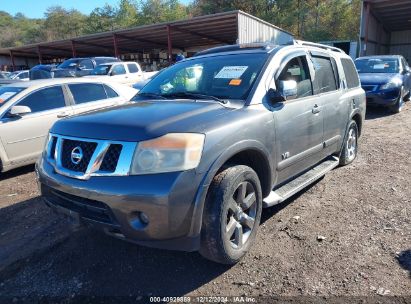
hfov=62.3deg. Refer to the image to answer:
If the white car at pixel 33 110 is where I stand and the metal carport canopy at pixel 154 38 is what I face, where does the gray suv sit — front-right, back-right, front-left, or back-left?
back-right

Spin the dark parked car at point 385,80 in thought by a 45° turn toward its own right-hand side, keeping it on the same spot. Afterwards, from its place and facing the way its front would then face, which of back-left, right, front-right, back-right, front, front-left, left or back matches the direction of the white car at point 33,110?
front-left

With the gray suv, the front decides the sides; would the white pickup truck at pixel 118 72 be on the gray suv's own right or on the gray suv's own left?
on the gray suv's own right

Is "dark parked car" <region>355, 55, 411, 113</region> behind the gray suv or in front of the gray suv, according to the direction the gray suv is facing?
behind

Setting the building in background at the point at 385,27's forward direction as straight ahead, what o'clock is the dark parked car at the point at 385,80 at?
The dark parked car is roughly at 12 o'clock from the building in background.

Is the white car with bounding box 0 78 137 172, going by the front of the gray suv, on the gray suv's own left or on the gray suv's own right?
on the gray suv's own right

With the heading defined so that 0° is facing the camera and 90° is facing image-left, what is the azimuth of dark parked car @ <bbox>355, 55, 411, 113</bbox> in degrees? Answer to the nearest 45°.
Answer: approximately 45°

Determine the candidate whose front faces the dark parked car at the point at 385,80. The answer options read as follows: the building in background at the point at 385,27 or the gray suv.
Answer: the building in background

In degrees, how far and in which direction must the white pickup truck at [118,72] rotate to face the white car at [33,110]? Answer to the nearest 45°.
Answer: approximately 45° to its left

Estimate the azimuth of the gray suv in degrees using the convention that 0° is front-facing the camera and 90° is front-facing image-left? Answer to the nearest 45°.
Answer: approximately 45°

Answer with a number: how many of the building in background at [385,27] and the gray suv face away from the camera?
0
